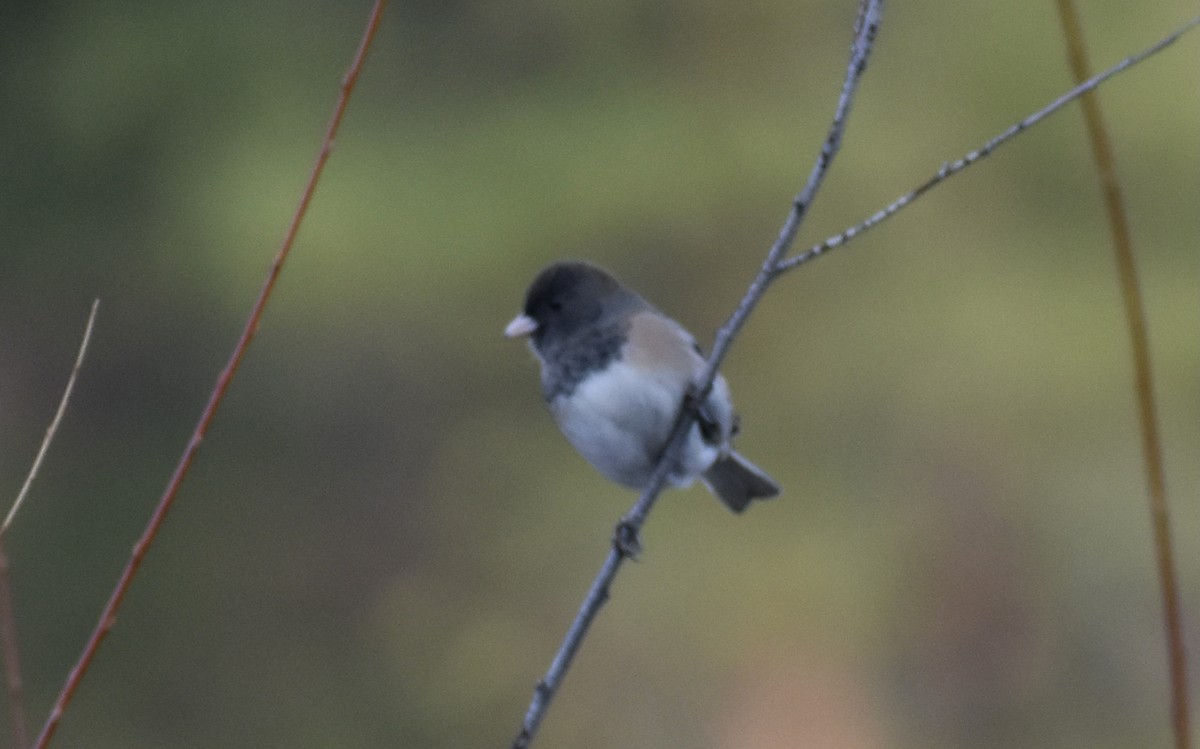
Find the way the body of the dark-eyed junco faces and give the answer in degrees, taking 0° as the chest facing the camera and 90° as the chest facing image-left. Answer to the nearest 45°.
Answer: approximately 90°
